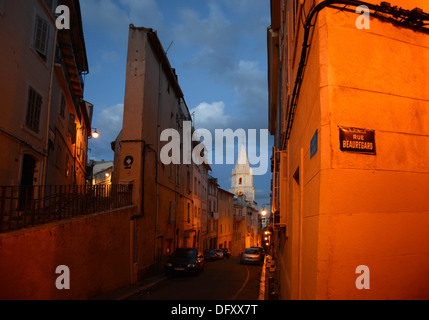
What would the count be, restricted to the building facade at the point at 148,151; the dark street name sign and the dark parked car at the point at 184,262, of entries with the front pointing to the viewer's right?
1

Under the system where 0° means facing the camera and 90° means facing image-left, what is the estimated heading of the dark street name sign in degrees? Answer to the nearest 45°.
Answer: approximately 0°

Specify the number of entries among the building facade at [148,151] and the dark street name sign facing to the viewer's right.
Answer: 1

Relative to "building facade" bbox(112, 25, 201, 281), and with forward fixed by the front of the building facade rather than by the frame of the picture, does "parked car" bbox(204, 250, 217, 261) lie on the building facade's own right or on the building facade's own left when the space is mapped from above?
on the building facade's own left

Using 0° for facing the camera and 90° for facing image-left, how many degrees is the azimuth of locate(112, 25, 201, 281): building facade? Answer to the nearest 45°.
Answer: approximately 270°

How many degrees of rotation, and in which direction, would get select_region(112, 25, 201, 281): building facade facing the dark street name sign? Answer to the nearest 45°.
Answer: approximately 90° to its right

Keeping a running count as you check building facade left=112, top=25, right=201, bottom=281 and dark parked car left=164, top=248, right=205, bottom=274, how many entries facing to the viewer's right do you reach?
1
